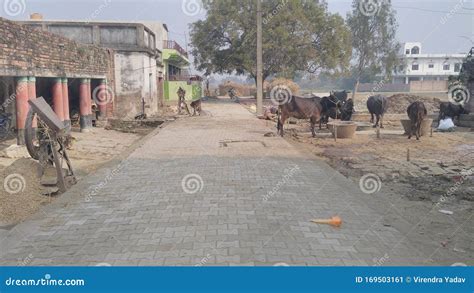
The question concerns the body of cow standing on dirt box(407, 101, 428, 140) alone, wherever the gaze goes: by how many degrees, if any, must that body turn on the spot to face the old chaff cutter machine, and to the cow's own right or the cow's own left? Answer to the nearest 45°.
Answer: approximately 135° to the cow's own left

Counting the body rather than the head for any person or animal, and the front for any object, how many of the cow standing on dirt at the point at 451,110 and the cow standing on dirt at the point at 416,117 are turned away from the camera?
1

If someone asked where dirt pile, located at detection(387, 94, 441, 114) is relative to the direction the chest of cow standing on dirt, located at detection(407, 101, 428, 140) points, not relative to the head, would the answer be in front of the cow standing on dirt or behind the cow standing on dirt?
in front

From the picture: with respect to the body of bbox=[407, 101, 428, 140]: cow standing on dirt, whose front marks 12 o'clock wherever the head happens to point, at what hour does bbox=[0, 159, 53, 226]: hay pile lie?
The hay pile is roughly at 7 o'clock from the cow standing on dirt.

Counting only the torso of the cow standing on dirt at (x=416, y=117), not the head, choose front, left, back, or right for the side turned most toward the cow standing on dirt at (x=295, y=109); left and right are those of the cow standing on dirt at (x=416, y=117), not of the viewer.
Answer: left

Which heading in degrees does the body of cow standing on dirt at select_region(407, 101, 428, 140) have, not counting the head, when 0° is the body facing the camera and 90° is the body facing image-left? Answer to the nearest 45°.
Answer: approximately 180°
